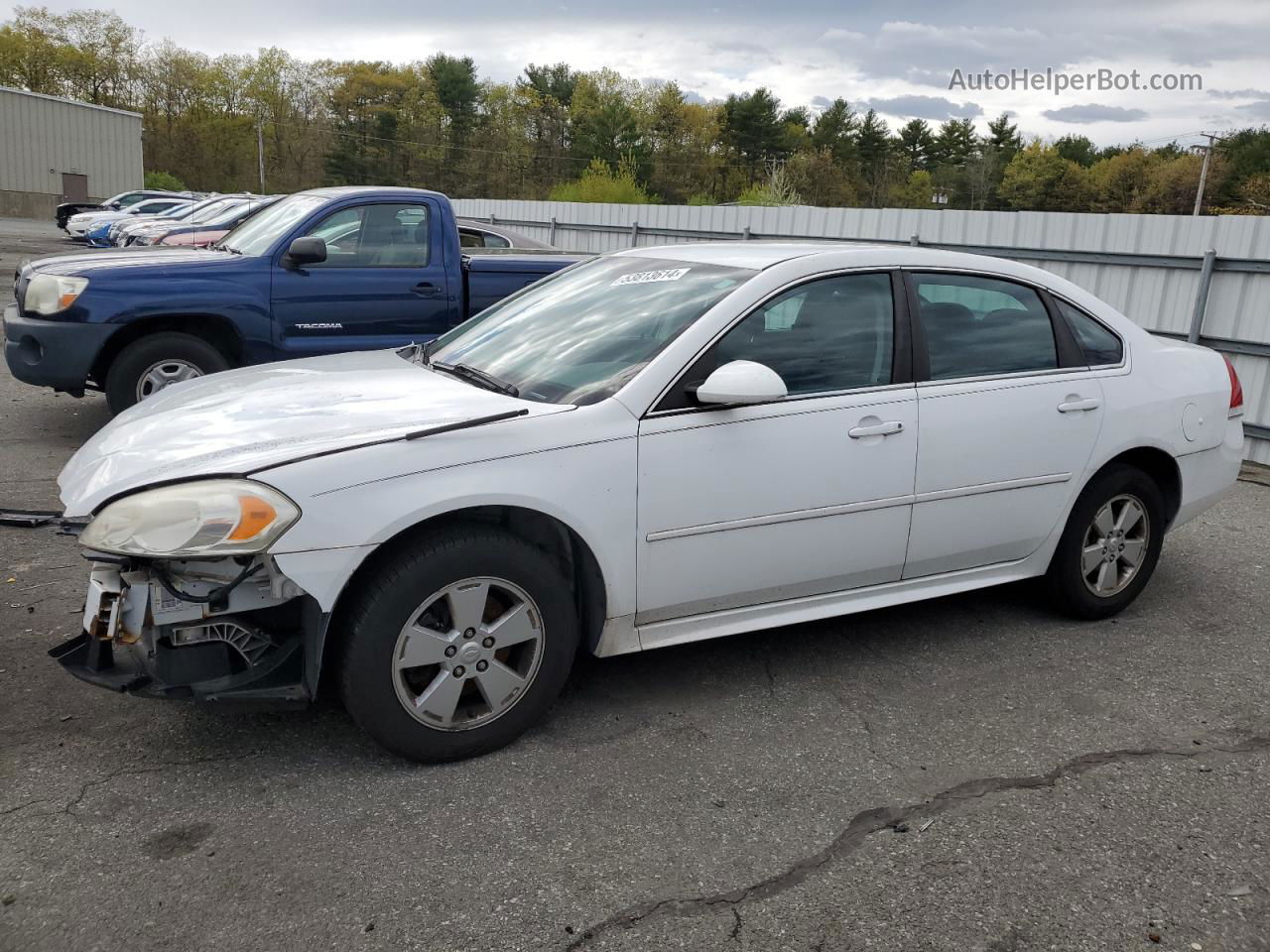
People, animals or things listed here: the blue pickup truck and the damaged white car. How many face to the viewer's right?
0

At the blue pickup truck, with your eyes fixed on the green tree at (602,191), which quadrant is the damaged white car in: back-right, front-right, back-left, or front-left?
back-right

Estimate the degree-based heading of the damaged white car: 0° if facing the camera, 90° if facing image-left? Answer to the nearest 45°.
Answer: approximately 45°

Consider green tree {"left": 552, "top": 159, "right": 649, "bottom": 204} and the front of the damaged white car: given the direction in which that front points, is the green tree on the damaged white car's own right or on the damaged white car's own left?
on the damaged white car's own right

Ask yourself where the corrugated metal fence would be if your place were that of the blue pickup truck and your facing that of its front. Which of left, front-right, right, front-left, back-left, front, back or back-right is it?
back

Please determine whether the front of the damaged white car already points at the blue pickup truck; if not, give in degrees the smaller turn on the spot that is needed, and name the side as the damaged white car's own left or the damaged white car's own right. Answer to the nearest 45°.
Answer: approximately 90° to the damaged white car's own right

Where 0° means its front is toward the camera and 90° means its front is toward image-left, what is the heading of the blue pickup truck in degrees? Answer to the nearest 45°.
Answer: approximately 90°
